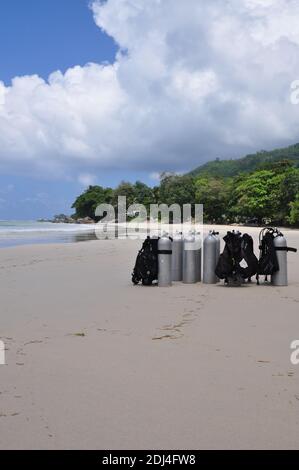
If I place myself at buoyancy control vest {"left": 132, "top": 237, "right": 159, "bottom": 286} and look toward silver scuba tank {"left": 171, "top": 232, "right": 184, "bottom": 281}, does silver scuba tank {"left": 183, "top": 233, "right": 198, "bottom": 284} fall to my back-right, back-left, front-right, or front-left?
front-right

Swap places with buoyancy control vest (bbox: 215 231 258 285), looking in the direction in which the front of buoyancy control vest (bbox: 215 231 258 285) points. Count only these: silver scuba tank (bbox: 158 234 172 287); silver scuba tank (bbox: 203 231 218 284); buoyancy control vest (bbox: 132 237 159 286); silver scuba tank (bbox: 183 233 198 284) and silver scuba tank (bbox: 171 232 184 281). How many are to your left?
0

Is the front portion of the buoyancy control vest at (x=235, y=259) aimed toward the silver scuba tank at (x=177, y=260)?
no

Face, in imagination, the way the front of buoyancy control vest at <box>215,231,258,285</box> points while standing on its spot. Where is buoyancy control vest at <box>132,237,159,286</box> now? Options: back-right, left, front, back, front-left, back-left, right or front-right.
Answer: right

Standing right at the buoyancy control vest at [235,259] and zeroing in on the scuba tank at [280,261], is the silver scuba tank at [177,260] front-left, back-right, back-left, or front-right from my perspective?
back-left

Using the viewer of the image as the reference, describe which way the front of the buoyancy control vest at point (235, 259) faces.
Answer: facing the viewer

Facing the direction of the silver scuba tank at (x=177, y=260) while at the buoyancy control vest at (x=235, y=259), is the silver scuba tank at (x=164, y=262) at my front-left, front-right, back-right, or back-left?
front-left

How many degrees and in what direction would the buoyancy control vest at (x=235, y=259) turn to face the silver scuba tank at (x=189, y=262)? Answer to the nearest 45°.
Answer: approximately 135° to its right

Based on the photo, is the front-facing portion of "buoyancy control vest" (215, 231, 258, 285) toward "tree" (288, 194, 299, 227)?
no

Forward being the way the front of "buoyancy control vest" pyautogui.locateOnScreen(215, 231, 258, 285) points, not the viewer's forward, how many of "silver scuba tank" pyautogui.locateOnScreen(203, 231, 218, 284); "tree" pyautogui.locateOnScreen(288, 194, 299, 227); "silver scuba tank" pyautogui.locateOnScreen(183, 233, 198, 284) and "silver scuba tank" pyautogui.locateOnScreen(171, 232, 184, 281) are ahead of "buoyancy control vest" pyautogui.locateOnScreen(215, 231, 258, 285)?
0

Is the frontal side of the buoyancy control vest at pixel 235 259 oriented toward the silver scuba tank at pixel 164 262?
no

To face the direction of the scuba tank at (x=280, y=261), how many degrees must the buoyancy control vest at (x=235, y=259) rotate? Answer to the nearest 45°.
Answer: approximately 90° to its left

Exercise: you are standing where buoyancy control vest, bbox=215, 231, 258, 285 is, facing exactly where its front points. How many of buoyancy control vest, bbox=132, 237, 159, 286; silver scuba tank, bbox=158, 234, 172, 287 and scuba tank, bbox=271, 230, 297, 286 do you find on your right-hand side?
2

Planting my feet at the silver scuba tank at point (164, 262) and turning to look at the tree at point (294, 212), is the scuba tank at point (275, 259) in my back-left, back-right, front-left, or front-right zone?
front-right
